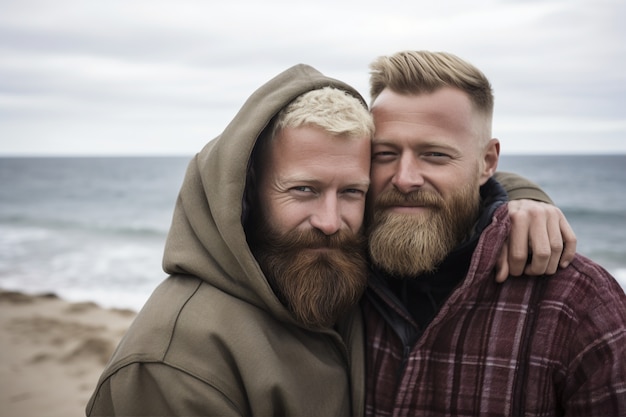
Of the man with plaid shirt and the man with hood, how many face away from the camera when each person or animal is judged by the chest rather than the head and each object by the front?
0

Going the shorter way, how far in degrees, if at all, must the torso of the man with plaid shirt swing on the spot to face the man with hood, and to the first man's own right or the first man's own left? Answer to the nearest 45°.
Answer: approximately 45° to the first man's own right

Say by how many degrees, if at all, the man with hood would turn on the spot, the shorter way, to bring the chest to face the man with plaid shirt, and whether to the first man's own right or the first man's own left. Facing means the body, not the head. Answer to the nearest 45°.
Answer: approximately 45° to the first man's own left

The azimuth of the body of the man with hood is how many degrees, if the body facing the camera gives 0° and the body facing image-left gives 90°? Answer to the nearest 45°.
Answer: approximately 315°
